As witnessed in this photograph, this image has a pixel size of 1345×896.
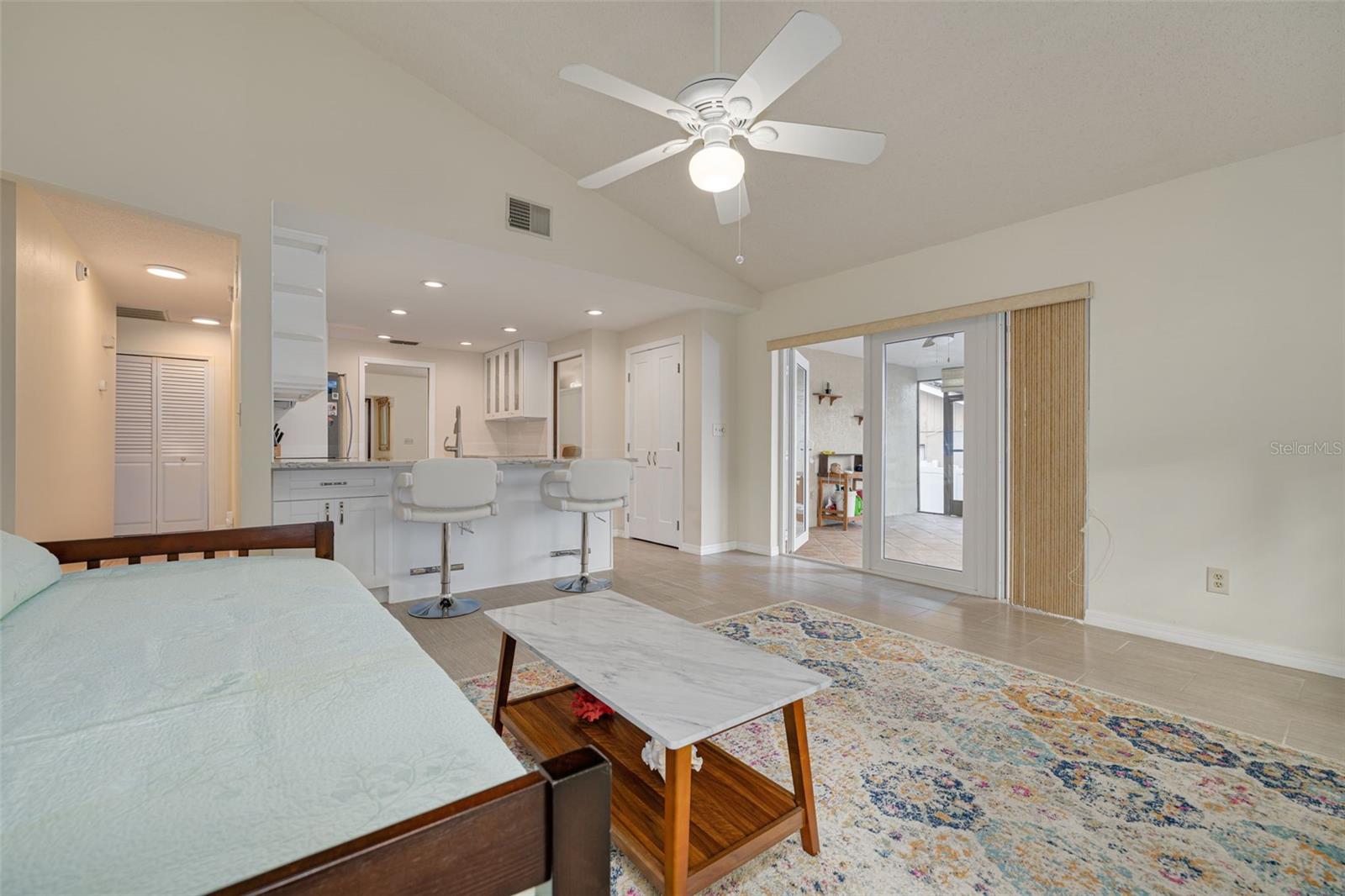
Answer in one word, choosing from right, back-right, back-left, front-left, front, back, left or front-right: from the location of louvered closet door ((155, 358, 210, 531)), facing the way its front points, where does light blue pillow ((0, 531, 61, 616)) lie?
front

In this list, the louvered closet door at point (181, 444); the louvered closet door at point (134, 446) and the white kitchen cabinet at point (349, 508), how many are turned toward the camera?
3

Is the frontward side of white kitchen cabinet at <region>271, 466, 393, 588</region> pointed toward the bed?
yes

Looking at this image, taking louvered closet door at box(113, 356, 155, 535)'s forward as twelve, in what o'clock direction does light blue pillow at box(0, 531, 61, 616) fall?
The light blue pillow is roughly at 12 o'clock from the louvered closet door.

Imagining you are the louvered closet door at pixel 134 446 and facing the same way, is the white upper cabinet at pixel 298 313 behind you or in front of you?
in front

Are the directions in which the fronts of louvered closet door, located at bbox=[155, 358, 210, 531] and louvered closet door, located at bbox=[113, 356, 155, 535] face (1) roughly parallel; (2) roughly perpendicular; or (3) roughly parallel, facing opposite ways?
roughly parallel

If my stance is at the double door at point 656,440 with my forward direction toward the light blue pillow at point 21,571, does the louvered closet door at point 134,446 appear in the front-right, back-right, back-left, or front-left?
front-right

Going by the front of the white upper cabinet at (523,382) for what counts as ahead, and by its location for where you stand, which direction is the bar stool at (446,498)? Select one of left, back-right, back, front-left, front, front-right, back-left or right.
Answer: front-left

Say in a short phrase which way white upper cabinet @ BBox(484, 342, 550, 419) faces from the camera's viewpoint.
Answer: facing the viewer and to the left of the viewer

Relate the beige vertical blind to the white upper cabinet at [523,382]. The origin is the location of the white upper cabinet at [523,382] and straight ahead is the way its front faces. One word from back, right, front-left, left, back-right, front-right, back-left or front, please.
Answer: left

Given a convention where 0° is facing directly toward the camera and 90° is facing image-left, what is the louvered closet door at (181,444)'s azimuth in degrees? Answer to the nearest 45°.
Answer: approximately 0°

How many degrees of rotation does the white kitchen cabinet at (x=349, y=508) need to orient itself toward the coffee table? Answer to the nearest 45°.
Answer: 0° — it already faces it

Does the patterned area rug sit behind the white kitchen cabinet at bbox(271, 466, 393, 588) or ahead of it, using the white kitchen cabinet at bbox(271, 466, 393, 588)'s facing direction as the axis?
ahead

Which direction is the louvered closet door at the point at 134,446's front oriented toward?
toward the camera

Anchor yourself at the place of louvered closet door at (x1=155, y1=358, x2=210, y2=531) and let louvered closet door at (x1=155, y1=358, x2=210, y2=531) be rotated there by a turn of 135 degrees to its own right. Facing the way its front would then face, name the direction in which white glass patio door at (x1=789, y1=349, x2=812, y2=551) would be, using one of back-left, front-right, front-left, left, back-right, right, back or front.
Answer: back

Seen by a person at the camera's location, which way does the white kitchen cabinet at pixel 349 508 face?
facing the viewer

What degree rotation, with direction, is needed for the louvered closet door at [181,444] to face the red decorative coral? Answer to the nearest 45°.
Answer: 0° — it already faces it

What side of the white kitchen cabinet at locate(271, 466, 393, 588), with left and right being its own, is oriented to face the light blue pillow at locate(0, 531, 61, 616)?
front

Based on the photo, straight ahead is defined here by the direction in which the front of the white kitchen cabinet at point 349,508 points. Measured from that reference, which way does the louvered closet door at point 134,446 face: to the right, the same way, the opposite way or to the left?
the same way
